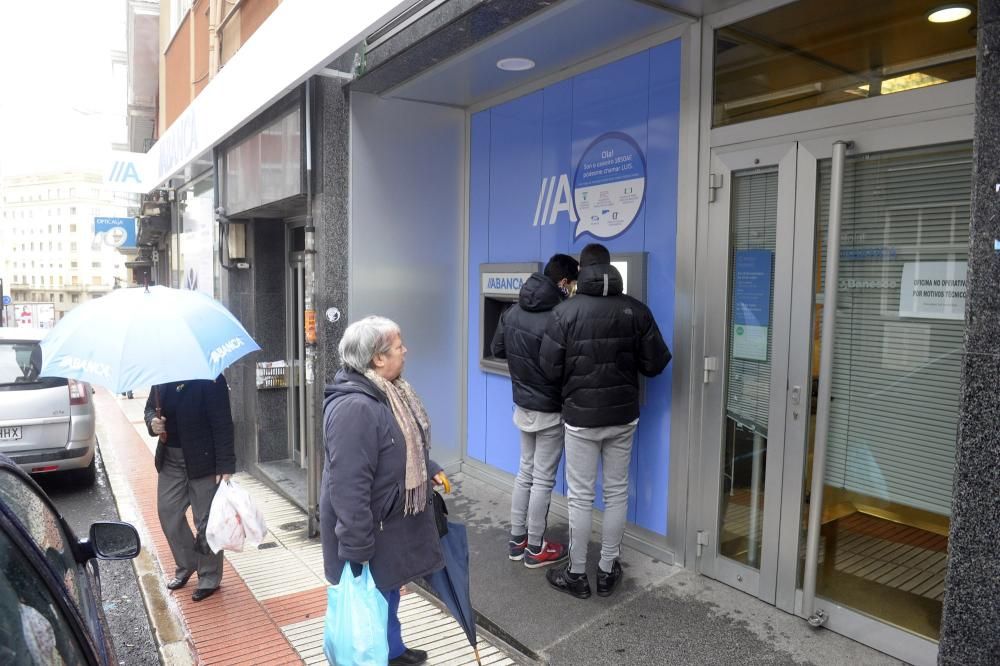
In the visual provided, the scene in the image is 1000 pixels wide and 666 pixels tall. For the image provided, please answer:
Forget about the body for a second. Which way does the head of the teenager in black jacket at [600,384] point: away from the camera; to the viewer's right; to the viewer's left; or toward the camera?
away from the camera

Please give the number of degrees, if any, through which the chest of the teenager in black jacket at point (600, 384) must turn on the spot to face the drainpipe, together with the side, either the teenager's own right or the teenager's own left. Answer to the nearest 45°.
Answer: approximately 45° to the teenager's own left

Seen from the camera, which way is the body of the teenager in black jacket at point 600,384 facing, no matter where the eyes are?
away from the camera

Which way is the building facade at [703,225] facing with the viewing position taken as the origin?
facing the viewer and to the left of the viewer

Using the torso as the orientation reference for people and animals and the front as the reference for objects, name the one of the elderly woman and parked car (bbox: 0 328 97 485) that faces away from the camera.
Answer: the parked car

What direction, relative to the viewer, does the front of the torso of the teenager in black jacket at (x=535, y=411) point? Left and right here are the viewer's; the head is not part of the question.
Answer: facing away from the viewer and to the right of the viewer

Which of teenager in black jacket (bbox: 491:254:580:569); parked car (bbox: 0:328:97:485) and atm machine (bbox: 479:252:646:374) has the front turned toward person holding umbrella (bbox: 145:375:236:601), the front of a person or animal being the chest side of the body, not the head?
the atm machine

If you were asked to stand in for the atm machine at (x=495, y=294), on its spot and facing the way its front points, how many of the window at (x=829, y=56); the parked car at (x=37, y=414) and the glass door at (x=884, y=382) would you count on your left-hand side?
2

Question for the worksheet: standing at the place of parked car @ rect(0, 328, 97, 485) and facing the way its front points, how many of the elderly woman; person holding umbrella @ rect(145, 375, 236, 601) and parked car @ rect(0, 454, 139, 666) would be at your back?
3

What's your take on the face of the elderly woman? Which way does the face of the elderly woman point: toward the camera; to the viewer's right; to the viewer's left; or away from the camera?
to the viewer's right

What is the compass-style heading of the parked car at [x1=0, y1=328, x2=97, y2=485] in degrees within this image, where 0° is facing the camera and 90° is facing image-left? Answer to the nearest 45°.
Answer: approximately 180°

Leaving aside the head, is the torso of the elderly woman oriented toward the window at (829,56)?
yes

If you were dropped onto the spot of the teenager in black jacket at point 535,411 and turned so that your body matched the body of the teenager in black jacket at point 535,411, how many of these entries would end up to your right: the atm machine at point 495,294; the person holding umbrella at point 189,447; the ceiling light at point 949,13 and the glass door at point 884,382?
2

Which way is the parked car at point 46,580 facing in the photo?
away from the camera

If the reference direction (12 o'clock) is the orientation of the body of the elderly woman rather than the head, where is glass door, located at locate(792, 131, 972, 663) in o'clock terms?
The glass door is roughly at 12 o'clock from the elderly woman.

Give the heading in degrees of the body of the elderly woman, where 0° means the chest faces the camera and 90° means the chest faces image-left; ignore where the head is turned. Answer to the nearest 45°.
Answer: approximately 270°

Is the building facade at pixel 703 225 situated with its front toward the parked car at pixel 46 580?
yes

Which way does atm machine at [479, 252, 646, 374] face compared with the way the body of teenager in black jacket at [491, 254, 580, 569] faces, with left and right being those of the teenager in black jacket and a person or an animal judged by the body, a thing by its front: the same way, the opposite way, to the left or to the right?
the opposite way
